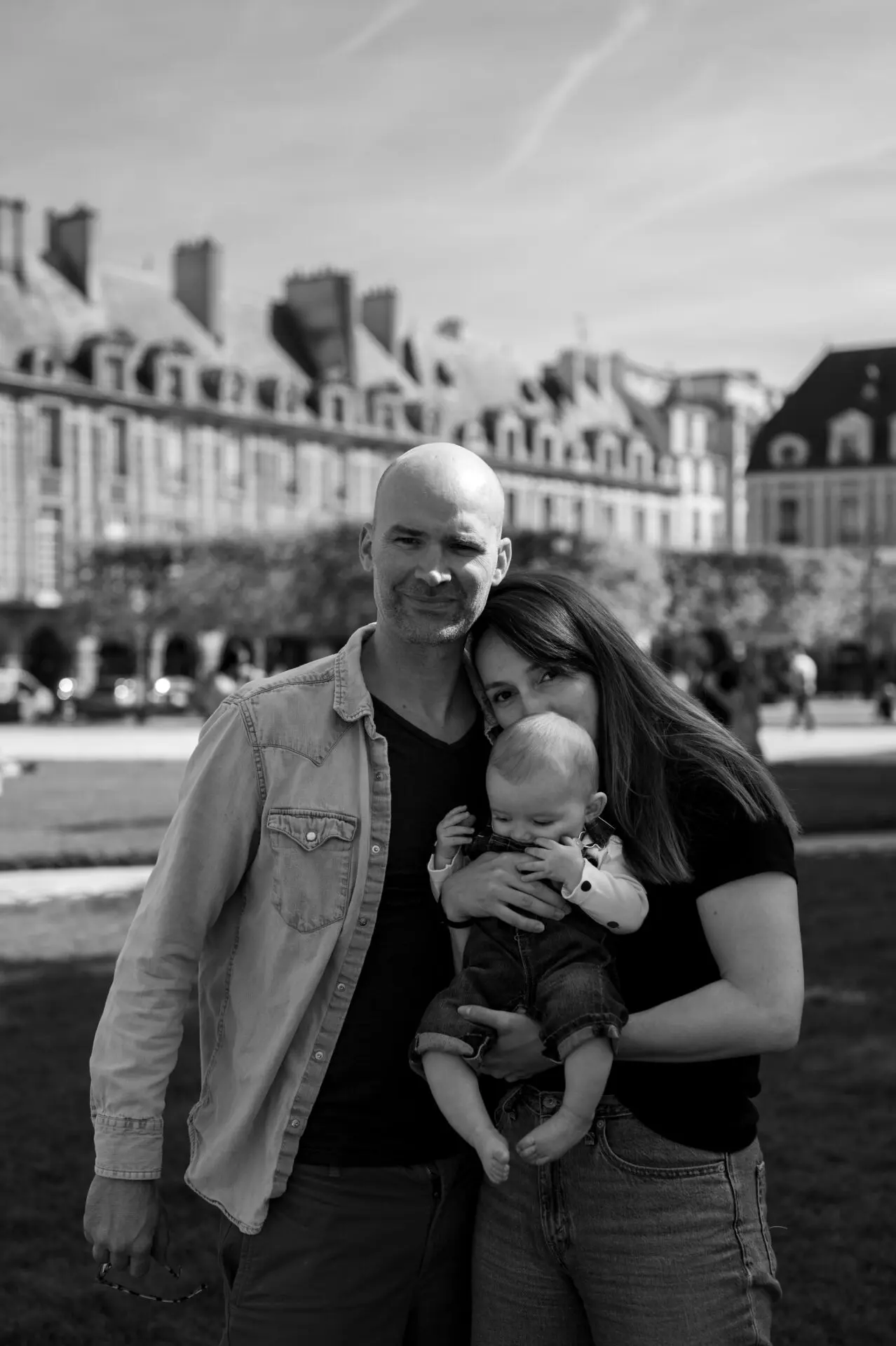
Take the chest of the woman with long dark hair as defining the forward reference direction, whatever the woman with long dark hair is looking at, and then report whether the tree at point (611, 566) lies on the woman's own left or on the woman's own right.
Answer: on the woman's own right

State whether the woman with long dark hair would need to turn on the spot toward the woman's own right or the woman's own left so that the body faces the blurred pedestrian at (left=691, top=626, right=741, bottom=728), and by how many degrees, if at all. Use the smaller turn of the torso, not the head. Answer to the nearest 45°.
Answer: approximately 135° to the woman's own right

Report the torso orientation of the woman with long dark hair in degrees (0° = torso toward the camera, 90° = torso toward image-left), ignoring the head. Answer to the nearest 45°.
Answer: approximately 45°

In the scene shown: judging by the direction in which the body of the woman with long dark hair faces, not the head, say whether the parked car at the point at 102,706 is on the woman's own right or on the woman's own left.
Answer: on the woman's own right

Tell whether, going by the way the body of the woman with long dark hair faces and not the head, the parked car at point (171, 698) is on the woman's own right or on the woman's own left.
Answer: on the woman's own right

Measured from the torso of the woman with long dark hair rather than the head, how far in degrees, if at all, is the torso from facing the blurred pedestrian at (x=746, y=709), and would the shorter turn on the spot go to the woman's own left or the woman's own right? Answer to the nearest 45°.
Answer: approximately 135° to the woman's own right

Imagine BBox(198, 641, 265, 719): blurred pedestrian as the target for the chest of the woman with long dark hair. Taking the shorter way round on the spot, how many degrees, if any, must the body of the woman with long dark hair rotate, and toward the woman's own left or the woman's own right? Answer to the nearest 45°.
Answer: approximately 135° to the woman's own right
